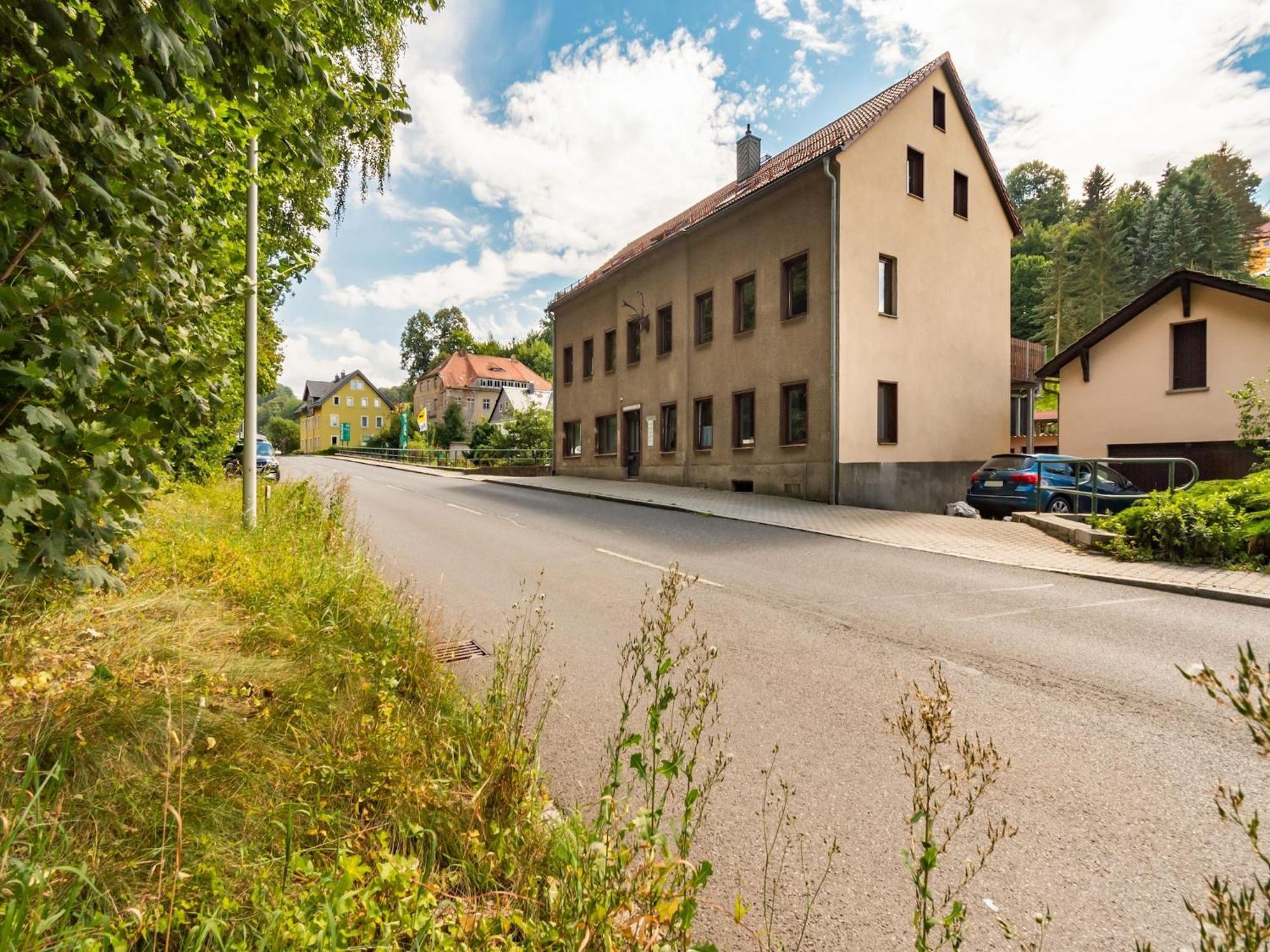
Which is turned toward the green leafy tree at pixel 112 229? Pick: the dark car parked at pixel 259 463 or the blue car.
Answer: the dark car parked

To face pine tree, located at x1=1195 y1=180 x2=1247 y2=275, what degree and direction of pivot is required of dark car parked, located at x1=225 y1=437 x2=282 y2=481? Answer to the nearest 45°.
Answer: approximately 90° to its left

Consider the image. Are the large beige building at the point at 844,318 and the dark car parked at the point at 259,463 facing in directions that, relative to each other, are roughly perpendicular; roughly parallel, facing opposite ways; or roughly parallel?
roughly perpendicular

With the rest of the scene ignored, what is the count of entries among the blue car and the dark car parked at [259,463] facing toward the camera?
1

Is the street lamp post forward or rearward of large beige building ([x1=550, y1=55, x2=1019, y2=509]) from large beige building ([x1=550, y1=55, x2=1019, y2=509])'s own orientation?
forward

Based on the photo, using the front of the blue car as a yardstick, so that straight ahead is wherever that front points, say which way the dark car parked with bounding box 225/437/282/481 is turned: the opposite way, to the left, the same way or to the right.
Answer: to the right

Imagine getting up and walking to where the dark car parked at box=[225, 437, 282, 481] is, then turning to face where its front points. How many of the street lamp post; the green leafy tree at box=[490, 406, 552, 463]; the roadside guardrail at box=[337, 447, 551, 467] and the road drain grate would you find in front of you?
2

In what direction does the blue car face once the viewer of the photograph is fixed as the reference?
facing away from the viewer and to the right of the viewer

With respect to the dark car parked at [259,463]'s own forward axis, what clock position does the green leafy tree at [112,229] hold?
The green leafy tree is roughly at 12 o'clock from the dark car parked.

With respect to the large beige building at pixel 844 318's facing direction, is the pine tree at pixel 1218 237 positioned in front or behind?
behind

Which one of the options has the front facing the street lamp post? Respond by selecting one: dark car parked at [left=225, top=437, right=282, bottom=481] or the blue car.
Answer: the dark car parked

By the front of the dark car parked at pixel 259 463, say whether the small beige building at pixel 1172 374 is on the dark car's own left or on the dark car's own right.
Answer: on the dark car's own left

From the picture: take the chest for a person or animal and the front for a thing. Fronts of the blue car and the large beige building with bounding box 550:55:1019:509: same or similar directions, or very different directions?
very different directions

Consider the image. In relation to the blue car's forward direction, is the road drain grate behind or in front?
behind

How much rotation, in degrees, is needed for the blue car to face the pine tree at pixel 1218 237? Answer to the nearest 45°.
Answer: approximately 45° to its left
